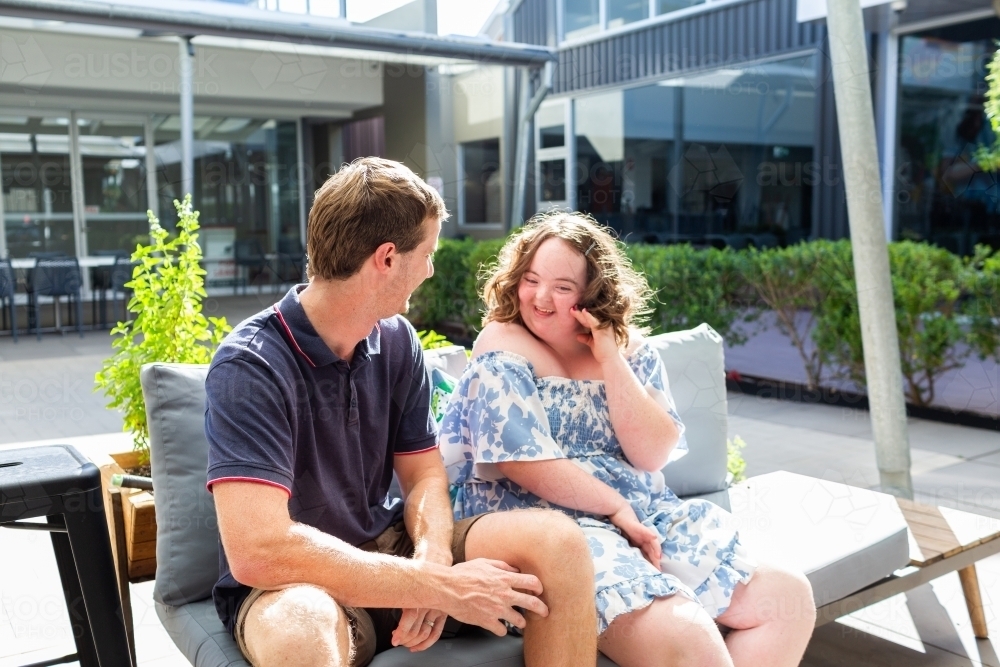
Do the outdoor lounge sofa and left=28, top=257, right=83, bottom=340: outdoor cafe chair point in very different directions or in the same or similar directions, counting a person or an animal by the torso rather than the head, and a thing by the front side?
very different directions

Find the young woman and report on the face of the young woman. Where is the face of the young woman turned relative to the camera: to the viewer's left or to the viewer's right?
to the viewer's left

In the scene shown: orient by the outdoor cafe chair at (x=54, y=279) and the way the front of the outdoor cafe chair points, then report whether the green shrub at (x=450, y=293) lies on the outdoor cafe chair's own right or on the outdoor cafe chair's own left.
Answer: on the outdoor cafe chair's own right

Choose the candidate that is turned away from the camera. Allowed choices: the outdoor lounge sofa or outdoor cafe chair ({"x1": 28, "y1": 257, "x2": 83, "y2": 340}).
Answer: the outdoor cafe chair

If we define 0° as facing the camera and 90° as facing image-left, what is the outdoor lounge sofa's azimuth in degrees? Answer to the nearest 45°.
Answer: approximately 315°

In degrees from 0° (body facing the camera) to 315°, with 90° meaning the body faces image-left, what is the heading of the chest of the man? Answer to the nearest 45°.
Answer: approximately 315°

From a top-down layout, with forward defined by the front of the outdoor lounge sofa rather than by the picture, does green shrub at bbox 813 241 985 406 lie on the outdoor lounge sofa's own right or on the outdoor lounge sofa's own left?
on the outdoor lounge sofa's own left

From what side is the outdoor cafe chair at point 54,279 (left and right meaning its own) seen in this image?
back

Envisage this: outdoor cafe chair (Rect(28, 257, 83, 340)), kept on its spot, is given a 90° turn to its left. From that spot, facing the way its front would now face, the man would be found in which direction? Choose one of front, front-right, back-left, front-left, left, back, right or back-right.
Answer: left

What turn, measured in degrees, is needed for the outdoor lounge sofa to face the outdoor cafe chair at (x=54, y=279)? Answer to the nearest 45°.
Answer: approximately 180°

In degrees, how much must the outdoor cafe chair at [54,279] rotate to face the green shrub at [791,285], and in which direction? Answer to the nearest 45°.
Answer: approximately 135° to its right

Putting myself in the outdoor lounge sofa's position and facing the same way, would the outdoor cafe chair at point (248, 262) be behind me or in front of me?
behind

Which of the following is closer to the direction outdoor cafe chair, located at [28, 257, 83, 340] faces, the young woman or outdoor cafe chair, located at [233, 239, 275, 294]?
the outdoor cafe chair
